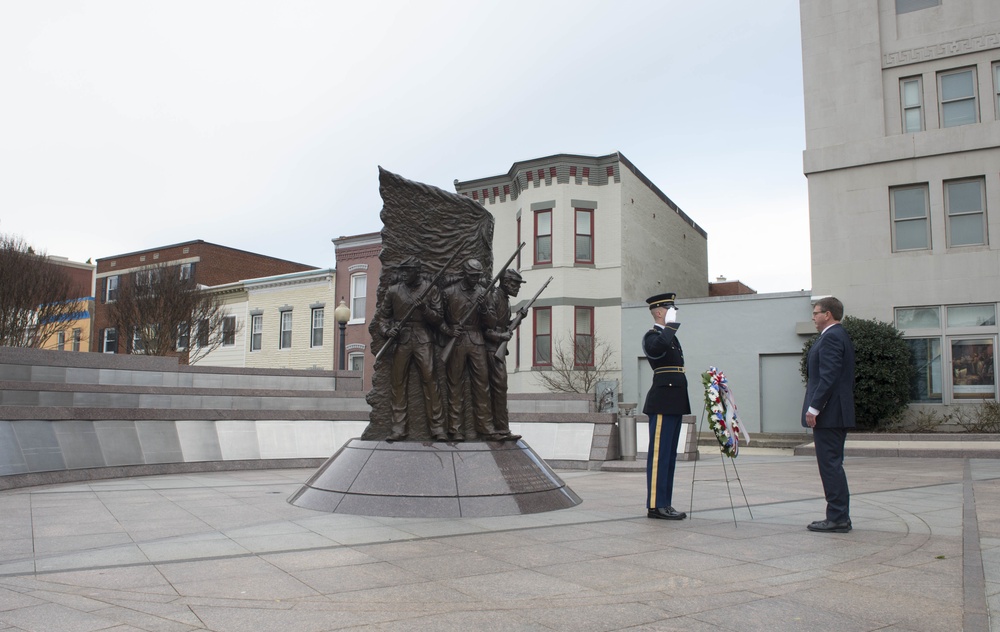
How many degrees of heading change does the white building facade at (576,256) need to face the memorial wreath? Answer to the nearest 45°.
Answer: approximately 45° to its left

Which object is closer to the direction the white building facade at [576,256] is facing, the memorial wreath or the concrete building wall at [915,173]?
the memorial wreath

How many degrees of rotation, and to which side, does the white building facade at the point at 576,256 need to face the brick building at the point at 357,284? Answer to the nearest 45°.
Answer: approximately 90° to its right

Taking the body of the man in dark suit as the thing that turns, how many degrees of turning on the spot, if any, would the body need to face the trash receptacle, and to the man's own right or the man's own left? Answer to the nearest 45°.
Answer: approximately 45° to the man's own right

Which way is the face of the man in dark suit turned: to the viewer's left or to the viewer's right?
to the viewer's left

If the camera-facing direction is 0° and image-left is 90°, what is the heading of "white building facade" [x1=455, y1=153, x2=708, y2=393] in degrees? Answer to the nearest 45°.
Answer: approximately 45°

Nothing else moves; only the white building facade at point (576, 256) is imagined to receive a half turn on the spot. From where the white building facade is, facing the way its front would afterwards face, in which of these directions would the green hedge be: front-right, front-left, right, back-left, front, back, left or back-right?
right

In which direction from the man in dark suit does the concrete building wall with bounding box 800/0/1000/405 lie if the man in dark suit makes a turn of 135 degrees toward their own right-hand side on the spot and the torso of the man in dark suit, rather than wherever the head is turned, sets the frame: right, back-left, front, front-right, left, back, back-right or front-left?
front-left

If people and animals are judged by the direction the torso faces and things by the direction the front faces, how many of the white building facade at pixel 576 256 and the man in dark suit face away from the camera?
0

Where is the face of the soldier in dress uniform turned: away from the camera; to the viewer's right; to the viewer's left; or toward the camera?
to the viewer's right

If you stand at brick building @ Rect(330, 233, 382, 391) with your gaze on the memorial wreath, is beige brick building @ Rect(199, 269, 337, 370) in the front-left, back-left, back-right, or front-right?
back-right

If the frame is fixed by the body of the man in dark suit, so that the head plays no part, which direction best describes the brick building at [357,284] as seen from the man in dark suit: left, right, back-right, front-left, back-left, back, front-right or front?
front-right

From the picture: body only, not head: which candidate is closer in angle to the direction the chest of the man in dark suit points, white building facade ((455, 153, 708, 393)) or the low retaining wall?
the low retaining wall

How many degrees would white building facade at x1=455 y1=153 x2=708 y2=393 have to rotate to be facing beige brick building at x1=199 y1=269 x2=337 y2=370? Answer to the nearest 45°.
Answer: approximately 90° to its right

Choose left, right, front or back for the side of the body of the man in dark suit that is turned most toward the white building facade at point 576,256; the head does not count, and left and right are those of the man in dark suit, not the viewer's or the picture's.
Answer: right

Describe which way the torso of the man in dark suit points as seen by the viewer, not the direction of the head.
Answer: to the viewer's left

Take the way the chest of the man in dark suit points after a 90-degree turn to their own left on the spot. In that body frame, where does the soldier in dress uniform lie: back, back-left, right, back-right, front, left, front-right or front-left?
right
